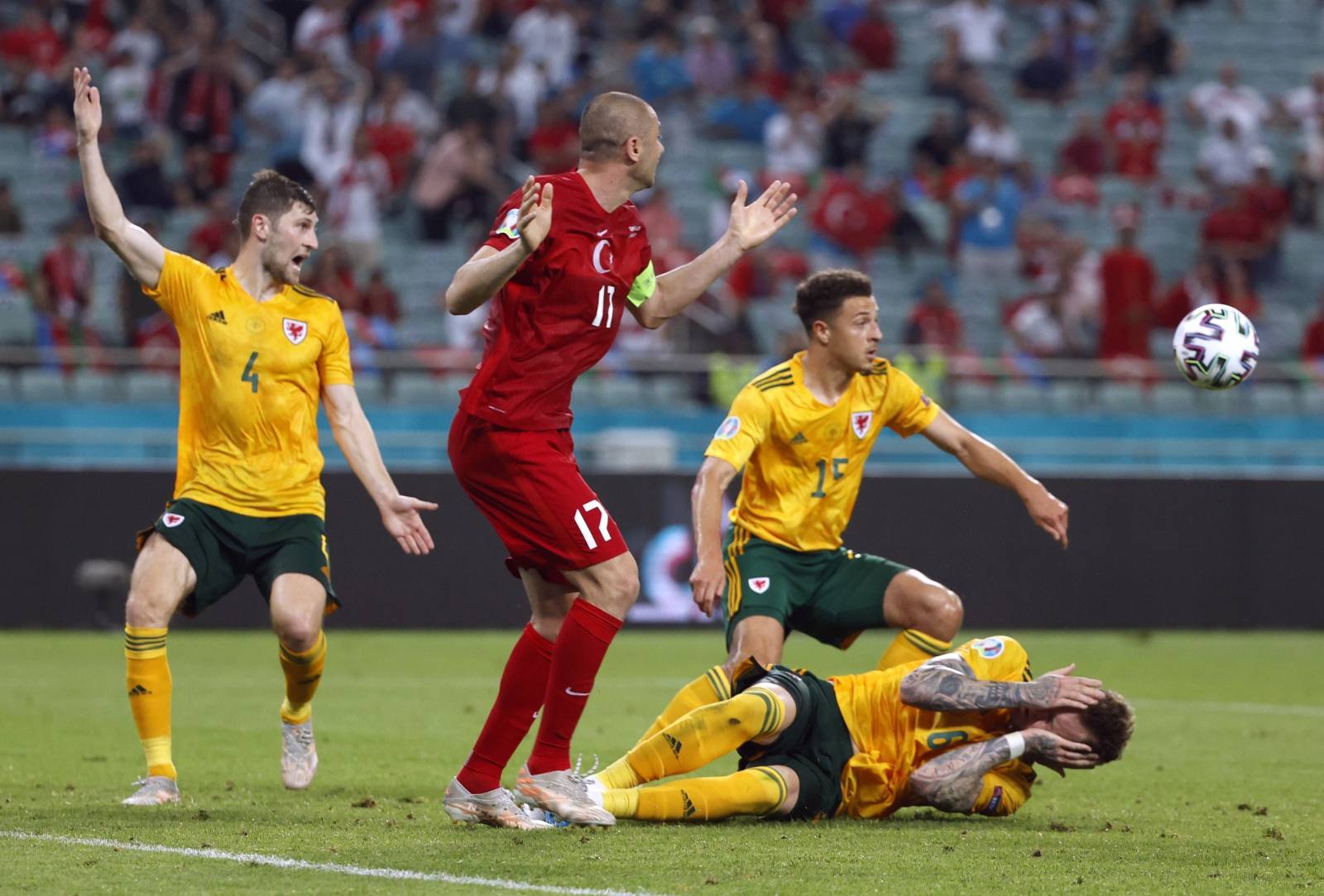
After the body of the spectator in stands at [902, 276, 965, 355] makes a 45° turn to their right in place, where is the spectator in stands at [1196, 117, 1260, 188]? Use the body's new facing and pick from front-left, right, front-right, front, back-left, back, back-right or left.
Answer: back

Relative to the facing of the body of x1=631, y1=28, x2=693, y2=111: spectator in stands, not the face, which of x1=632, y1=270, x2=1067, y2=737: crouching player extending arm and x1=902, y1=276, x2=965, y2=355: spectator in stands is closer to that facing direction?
the crouching player extending arm

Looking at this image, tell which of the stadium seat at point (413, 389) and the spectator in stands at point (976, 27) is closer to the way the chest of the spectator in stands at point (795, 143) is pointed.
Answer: the stadium seat

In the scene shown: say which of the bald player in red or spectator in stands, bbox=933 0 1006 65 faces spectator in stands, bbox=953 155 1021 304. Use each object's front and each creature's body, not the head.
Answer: spectator in stands, bbox=933 0 1006 65

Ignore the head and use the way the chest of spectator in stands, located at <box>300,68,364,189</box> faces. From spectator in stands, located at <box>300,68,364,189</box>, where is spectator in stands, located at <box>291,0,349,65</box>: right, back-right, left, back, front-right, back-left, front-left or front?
back

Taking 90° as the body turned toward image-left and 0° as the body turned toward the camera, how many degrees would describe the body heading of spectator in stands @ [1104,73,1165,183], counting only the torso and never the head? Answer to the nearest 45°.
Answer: approximately 0°

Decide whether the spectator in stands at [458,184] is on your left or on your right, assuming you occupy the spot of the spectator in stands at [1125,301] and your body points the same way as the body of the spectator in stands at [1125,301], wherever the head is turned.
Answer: on your right

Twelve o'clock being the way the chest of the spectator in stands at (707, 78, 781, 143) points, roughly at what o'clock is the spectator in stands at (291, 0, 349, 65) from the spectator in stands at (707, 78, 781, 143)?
the spectator in stands at (291, 0, 349, 65) is roughly at 3 o'clock from the spectator in stands at (707, 78, 781, 143).

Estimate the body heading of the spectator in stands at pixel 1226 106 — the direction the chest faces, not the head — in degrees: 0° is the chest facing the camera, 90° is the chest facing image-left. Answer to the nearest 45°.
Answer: approximately 0°

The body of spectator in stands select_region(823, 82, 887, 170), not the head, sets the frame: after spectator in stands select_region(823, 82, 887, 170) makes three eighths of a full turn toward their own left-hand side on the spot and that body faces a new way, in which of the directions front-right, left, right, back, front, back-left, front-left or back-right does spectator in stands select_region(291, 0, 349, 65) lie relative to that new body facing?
back-left

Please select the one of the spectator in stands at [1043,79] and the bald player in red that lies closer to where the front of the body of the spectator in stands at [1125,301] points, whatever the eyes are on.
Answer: the bald player in red
